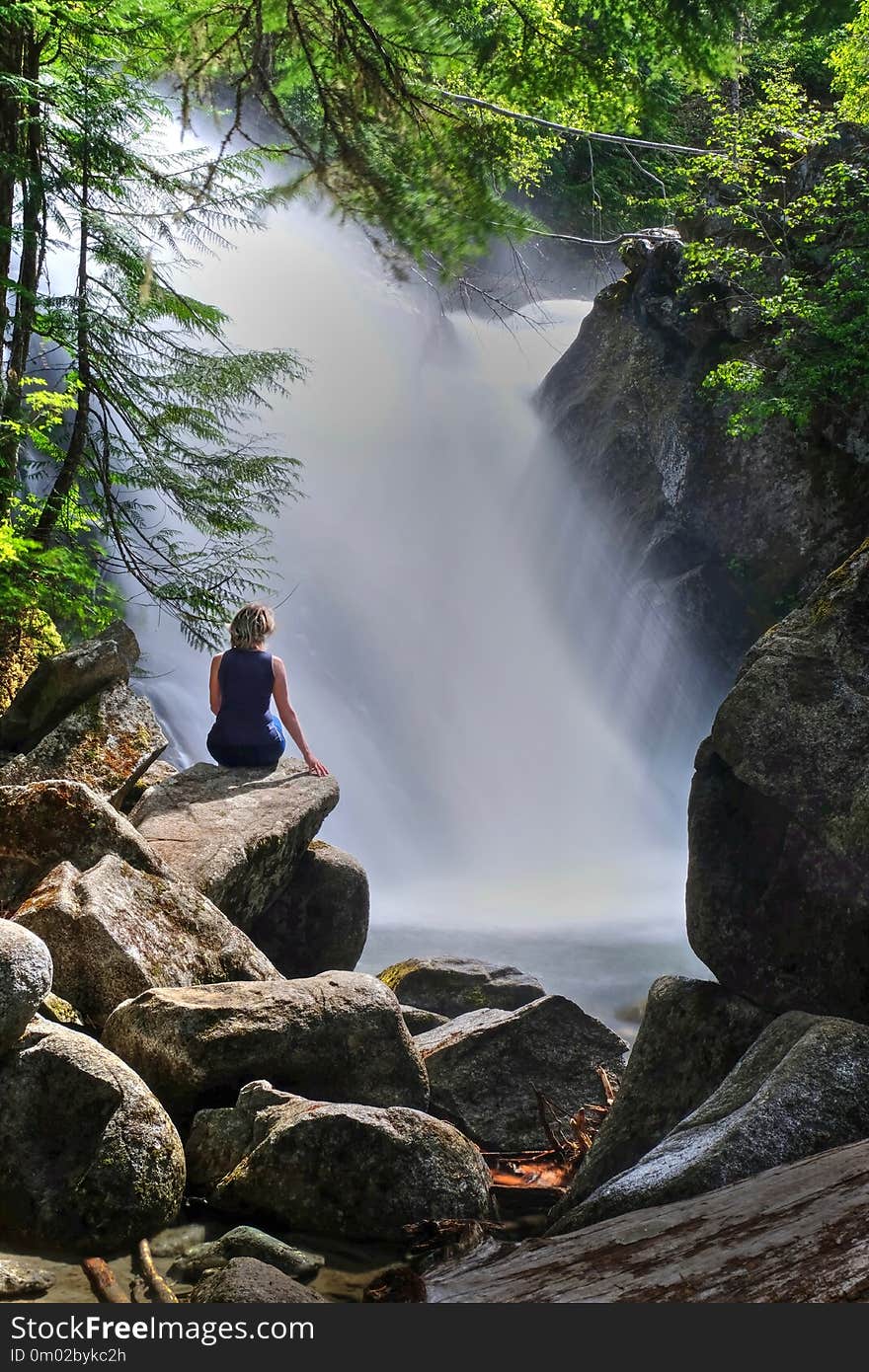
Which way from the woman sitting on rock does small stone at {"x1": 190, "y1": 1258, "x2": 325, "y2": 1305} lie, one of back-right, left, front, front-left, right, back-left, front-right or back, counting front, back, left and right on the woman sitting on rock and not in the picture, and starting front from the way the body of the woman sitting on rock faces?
back

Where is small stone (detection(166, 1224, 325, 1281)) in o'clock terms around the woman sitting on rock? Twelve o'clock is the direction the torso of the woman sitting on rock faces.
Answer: The small stone is roughly at 6 o'clock from the woman sitting on rock.

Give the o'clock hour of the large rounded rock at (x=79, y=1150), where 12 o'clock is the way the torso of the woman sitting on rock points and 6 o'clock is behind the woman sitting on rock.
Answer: The large rounded rock is roughly at 6 o'clock from the woman sitting on rock.

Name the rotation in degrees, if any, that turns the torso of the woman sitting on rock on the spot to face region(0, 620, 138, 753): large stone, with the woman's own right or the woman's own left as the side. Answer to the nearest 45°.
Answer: approximately 90° to the woman's own left

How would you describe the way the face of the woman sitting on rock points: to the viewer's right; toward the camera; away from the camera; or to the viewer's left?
away from the camera

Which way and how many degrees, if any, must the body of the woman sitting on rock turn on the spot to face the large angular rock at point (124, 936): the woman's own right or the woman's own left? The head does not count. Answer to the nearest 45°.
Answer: approximately 180°

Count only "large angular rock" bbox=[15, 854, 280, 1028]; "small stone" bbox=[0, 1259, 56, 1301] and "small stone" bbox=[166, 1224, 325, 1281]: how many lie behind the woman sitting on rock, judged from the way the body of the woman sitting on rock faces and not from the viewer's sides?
3

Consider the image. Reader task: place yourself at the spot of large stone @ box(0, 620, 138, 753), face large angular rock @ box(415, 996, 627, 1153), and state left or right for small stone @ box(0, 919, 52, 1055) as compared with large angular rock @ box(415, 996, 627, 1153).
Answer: right

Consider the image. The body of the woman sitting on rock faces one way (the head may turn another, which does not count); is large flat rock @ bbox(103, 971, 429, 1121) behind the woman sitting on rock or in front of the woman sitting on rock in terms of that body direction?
behind

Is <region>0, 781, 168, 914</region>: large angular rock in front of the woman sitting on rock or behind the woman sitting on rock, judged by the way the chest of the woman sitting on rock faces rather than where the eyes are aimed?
behind

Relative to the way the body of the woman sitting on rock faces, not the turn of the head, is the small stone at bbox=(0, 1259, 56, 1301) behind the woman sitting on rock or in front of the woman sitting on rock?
behind

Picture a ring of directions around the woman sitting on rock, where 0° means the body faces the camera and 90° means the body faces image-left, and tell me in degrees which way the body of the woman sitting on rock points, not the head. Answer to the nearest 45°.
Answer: approximately 180°
